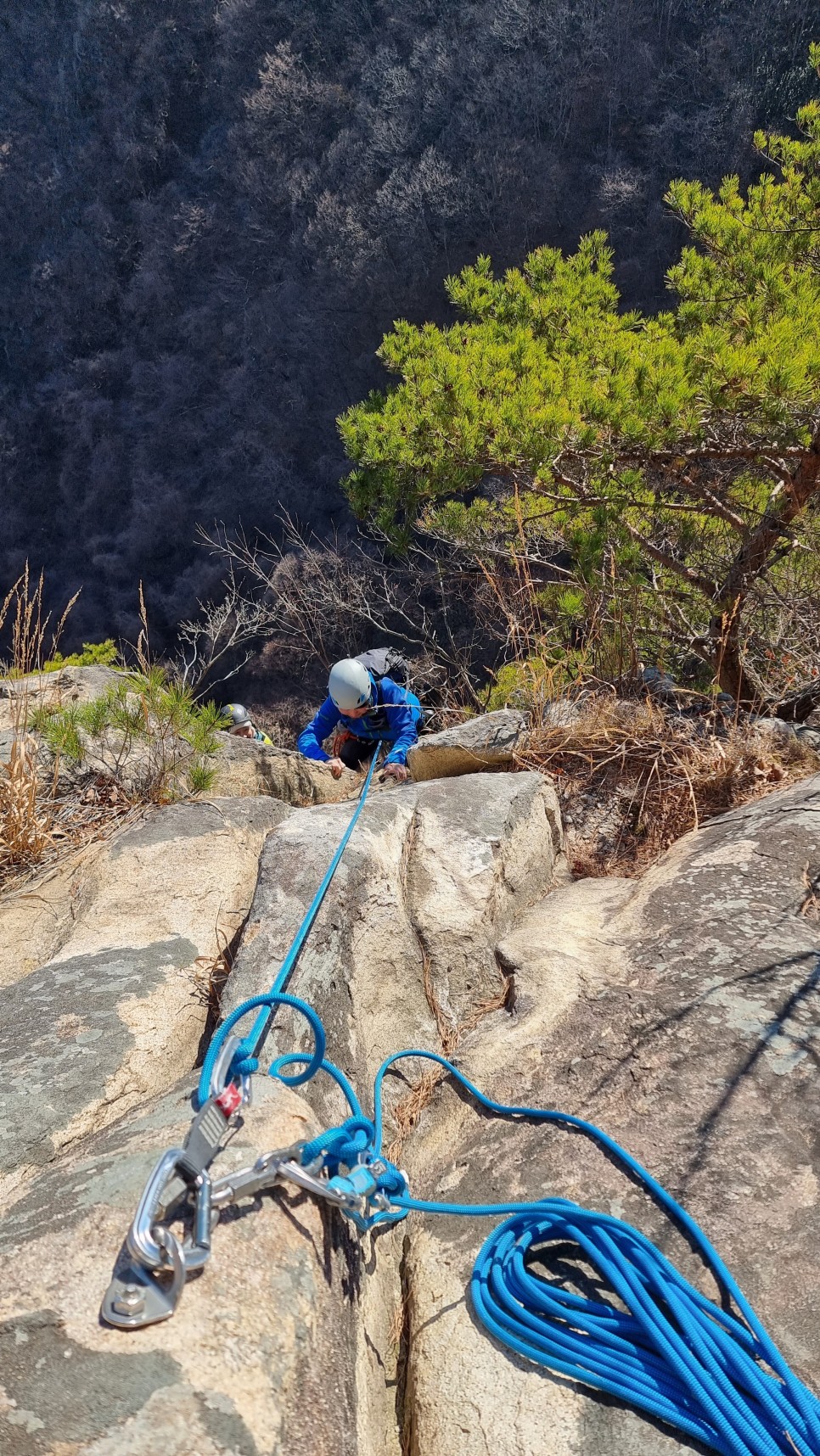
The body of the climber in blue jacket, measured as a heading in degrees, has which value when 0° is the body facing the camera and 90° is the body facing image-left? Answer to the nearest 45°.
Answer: approximately 0°

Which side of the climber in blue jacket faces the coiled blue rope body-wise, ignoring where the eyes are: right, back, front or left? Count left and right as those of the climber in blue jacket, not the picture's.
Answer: front

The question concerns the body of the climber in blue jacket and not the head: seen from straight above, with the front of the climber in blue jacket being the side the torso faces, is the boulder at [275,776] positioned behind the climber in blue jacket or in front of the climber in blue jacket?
in front

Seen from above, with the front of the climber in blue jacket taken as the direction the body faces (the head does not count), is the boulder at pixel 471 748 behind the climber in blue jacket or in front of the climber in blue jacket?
in front

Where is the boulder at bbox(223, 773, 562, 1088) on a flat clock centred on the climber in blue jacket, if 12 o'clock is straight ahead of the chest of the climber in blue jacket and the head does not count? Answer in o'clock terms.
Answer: The boulder is roughly at 12 o'clock from the climber in blue jacket.

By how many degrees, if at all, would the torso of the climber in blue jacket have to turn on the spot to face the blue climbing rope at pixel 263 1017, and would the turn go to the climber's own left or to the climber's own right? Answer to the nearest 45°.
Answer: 0° — they already face it

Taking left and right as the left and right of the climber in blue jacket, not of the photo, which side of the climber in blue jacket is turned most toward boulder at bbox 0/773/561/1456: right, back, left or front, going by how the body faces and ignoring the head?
front
